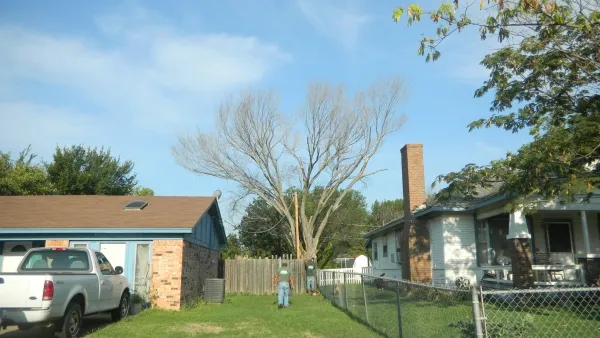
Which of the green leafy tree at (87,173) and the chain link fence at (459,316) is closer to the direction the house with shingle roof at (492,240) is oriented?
the chain link fence

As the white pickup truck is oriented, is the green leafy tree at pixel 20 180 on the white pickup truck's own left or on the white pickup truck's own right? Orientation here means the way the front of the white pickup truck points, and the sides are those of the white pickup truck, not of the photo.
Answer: on the white pickup truck's own left

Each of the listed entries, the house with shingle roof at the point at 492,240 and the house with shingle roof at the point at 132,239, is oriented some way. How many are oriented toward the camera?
2

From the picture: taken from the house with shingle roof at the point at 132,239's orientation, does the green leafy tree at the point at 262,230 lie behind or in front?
behind

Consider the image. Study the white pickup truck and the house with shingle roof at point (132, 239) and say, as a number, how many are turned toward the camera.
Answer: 1

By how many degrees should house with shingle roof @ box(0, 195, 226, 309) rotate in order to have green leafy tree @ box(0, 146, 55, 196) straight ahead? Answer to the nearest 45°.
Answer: approximately 180°

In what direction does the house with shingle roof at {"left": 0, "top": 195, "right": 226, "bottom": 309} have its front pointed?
toward the camera

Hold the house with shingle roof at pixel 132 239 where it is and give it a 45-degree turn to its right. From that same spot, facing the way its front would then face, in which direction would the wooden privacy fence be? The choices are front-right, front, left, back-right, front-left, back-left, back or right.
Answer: back

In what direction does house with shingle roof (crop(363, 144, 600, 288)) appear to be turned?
toward the camera

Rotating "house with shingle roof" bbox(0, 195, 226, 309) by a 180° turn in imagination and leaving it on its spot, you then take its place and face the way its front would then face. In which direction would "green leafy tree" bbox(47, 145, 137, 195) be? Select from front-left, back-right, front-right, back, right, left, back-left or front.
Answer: front

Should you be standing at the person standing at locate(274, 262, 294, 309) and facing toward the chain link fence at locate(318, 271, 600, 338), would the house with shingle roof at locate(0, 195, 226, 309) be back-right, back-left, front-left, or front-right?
back-right

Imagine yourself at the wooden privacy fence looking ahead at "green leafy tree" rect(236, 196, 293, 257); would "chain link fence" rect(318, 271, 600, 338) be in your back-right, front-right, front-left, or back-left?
back-right

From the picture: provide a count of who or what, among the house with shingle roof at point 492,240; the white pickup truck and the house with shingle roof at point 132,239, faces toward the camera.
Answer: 2

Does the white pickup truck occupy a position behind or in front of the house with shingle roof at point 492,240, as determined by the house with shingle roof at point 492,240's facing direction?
in front

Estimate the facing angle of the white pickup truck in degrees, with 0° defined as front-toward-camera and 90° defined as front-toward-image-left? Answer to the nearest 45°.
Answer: approximately 225°

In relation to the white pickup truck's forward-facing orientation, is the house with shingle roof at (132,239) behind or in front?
in front

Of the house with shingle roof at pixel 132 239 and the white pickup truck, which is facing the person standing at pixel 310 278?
the white pickup truck

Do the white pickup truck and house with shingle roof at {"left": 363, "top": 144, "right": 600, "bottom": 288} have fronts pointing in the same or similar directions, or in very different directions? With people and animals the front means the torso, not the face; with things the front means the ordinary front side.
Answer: very different directions
